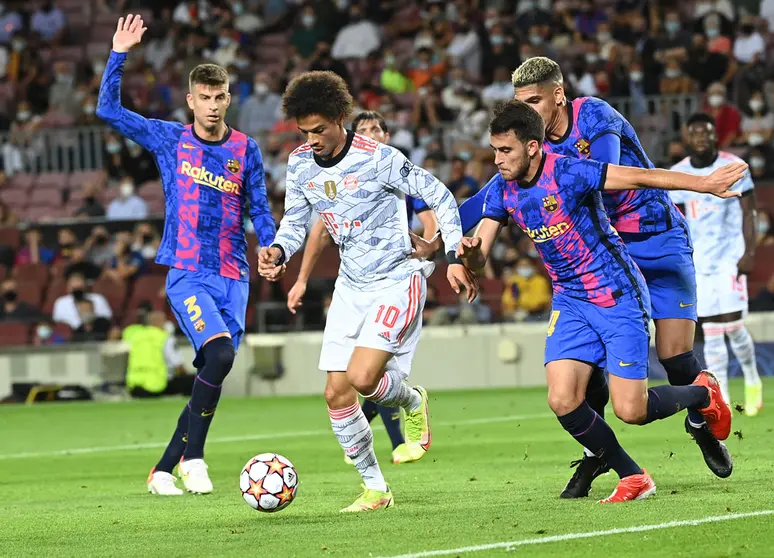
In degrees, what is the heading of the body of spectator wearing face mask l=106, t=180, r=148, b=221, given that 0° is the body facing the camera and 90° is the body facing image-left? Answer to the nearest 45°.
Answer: approximately 0°

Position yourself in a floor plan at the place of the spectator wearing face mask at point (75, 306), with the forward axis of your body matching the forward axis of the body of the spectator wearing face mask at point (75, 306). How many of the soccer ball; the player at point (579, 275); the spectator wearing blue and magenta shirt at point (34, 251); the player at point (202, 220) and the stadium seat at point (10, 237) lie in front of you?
3

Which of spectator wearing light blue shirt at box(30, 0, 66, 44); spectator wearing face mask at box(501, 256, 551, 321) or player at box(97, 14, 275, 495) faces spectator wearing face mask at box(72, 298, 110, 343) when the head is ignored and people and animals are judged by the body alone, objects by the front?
spectator wearing light blue shirt at box(30, 0, 66, 44)

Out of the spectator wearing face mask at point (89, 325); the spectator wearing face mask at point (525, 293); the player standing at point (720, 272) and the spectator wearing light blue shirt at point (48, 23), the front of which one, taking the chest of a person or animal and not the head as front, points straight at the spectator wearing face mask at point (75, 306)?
the spectator wearing light blue shirt at point (48, 23)

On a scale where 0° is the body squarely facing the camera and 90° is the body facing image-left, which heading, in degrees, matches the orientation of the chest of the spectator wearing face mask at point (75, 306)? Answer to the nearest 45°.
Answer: approximately 0°
